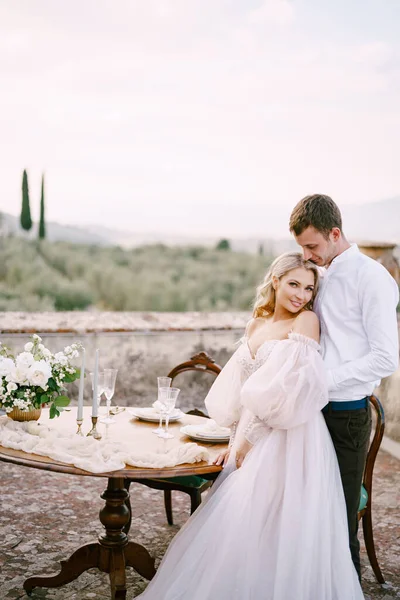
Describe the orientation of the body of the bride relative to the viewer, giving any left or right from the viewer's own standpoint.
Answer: facing the viewer and to the left of the viewer

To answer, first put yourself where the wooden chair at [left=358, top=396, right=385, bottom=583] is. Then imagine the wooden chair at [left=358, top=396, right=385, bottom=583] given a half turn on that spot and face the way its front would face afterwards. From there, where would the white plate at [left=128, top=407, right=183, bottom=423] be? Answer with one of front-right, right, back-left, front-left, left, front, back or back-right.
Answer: back

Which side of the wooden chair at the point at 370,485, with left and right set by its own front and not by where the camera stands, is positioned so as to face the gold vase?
front

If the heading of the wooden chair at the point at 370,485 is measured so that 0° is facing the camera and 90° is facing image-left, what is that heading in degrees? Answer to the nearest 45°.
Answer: approximately 90°

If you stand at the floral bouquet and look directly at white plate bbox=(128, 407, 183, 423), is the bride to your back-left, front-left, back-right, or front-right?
front-right

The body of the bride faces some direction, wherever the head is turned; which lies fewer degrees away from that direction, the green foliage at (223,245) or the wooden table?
the wooden table

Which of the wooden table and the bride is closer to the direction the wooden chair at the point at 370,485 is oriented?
the wooden table

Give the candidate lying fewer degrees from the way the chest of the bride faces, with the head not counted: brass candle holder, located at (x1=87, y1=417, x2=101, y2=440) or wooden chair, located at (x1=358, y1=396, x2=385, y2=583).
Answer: the brass candle holder

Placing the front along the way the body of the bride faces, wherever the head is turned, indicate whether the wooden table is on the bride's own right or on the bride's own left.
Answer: on the bride's own right

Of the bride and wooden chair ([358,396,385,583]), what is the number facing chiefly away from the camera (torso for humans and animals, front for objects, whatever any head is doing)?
0
